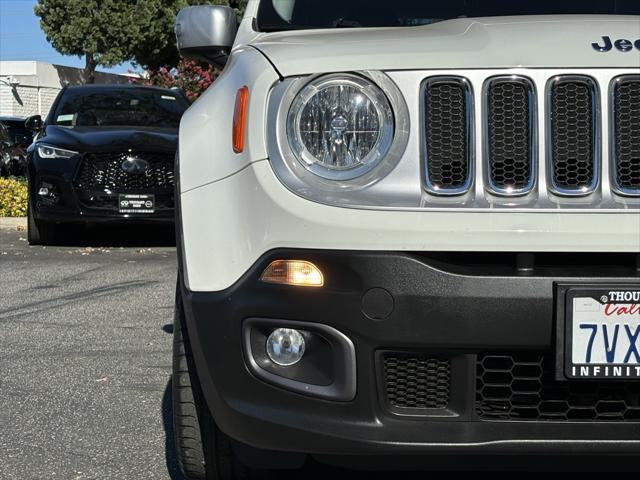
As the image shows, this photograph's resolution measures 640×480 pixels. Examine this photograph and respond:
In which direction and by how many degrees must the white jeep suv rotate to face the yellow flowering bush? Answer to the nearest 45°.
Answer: approximately 135° to its right

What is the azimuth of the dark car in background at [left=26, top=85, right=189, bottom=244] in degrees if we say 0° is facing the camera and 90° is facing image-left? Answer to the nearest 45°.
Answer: approximately 0°

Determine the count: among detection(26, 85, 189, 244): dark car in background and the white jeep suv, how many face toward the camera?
2

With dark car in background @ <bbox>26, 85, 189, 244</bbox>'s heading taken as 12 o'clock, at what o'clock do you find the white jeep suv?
The white jeep suv is roughly at 12 o'clock from the dark car in background.

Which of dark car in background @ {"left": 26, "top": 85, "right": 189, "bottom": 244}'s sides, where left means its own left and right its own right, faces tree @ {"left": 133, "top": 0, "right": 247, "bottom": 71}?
back

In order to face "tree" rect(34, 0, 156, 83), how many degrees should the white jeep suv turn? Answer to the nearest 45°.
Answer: approximately 180°

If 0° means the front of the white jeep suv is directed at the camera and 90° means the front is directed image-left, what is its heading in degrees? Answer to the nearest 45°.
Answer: approximately 0°

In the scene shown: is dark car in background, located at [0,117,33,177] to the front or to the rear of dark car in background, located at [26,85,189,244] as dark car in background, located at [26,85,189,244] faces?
to the rear

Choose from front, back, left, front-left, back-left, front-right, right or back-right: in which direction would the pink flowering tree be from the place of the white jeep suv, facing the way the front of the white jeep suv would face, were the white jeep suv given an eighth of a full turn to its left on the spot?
back-left

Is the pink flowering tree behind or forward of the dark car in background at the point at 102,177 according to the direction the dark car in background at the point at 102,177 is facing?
behind
